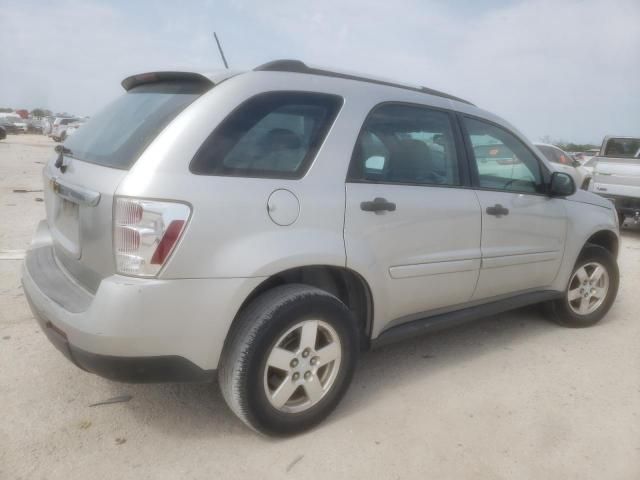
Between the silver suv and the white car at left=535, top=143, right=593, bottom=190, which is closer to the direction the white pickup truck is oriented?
the white car

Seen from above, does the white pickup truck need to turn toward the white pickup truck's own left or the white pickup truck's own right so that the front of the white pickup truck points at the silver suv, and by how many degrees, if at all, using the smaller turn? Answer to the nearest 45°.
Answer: approximately 180°

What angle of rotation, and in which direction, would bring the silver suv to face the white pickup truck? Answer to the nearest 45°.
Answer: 0° — it already faces it

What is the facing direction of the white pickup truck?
away from the camera

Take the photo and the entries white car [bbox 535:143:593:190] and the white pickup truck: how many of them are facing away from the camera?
1

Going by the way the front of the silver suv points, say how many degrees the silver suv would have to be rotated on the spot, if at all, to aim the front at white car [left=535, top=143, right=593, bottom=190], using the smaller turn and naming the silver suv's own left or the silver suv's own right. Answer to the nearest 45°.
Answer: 0° — it already faces it

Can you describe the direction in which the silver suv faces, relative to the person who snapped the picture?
facing away from the viewer and to the right of the viewer

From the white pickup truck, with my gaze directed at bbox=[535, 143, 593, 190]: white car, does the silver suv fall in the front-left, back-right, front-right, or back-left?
back-left

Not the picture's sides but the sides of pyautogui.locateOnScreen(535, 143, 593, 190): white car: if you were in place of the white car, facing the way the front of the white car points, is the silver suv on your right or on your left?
on your right

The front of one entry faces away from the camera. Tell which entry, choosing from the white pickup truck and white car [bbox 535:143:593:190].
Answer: the white pickup truck
